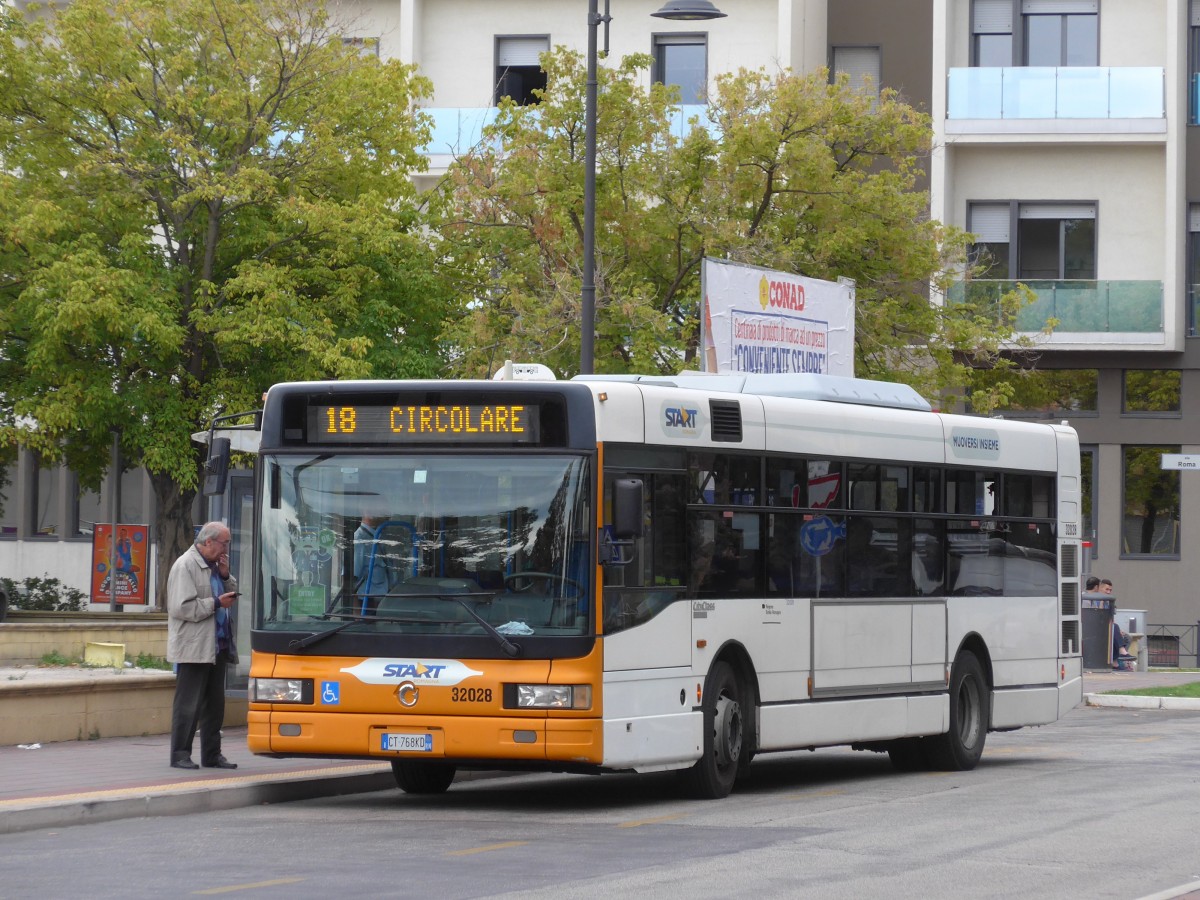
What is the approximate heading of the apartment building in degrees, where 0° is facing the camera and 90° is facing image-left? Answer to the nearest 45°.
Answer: approximately 0°

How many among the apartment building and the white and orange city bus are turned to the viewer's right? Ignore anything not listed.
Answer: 0

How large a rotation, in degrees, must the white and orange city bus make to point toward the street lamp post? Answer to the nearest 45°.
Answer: approximately 135° to its right

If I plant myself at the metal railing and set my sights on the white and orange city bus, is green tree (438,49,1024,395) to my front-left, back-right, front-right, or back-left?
front-right

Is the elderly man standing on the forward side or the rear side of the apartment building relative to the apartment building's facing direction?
on the forward side

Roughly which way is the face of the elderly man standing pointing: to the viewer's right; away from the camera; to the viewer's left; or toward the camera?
to the viewer's right

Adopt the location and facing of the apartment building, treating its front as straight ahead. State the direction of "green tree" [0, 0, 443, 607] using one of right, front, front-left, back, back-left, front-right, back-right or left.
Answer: front-right

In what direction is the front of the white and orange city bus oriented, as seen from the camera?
facing the viewer and to the left of the viewer

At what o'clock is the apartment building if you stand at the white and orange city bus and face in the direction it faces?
The apartment building is roughly at 5 o'clock from the white and orange city bus.

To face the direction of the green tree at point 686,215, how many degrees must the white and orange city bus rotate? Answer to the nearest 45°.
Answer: approximately 135° to its right

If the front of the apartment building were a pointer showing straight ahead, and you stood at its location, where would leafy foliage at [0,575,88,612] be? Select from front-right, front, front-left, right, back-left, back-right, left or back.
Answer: right

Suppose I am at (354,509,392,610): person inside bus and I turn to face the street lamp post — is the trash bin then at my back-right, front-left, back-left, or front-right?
front-right

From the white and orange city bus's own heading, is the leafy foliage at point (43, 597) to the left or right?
on its right

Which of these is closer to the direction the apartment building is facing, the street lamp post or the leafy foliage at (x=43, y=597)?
the street lamp post
